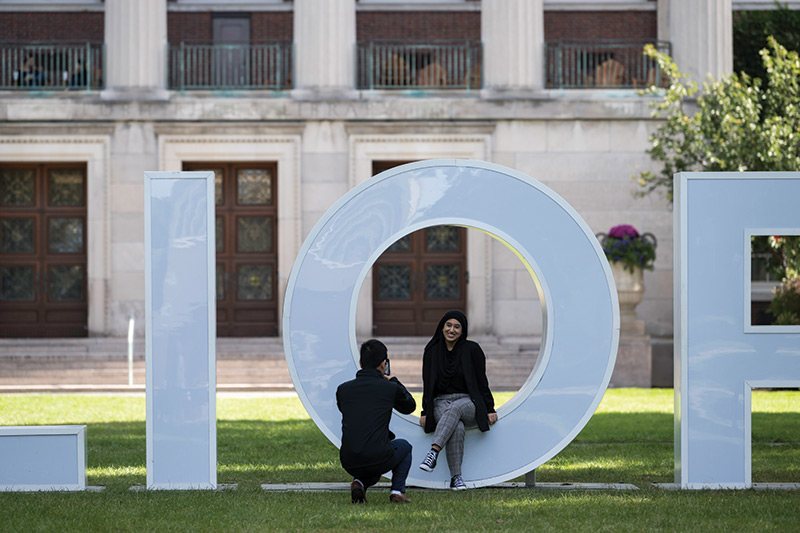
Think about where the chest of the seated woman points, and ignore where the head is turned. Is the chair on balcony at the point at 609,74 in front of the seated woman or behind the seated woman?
behind

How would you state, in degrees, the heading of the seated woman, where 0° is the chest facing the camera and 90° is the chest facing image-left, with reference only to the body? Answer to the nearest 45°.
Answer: approximately 0°

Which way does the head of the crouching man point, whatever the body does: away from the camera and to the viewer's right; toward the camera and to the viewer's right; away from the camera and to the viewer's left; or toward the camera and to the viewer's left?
away from the camera and to the viewer's right

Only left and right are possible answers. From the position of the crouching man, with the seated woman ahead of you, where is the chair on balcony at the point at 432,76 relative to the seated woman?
left

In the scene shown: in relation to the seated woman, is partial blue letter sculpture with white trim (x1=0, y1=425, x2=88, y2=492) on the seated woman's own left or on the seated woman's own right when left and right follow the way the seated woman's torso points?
on the seated woman's own right

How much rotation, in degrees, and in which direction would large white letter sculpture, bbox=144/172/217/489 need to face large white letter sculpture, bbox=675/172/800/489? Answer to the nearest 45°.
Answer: approximately 90° to its left

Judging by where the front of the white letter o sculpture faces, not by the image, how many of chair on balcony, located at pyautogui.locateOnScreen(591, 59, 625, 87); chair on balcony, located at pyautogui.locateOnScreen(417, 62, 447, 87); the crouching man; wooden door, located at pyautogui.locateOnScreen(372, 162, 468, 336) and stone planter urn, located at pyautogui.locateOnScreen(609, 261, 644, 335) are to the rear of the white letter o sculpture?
4

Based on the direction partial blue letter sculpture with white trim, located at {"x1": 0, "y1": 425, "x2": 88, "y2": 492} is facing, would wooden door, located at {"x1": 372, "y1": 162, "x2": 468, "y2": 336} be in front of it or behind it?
behind

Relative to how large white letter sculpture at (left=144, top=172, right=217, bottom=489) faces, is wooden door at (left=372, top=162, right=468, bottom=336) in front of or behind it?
behind

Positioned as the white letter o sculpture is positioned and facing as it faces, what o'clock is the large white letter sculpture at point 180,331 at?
The large white letter sculpture is roughly at 3 o'clock from the white letter o sculpture.

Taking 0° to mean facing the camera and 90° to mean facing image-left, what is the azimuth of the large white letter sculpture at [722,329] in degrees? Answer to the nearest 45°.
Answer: approximately 0°

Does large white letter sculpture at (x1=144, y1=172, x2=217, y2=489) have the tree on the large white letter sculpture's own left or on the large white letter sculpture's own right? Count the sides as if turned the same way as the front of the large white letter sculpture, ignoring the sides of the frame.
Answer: on the large white letter sculpture's own left

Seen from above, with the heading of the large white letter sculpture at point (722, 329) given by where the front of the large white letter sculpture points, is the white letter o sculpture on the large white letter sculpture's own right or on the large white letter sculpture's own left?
on the large white letter sculpture's own right
